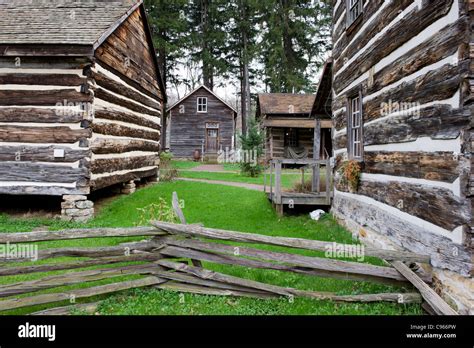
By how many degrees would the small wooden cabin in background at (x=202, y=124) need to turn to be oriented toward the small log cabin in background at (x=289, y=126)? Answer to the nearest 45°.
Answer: approximately 45° to its left

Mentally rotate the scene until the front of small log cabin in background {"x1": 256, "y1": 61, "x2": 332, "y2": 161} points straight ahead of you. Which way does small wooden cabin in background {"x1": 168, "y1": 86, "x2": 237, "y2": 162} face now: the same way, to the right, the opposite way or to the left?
the same way

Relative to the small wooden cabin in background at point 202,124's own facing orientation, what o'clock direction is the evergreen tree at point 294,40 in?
The evergreen tree is roughly at 9 o'clock from the small wooden cabin in background.

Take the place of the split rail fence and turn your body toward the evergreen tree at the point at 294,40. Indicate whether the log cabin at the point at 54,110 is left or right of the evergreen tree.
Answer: left

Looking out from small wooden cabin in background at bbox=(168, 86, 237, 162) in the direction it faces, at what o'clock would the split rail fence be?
The split rail fence is roughly at 12 o'clock from the small wooden cabin in background.

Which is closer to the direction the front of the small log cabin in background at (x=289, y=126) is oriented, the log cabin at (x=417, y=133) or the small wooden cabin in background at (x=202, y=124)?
the log cabin

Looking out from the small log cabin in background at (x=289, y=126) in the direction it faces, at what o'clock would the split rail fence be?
The split rail fence is roughly at 12 o'clock from the small log cabin in background.

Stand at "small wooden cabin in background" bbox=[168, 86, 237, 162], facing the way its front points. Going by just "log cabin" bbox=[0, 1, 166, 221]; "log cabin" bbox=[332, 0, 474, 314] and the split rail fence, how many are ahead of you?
3

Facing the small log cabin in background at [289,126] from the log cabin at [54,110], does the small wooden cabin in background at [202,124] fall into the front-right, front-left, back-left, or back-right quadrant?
front-left

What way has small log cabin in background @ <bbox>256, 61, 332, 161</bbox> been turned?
toward the camera

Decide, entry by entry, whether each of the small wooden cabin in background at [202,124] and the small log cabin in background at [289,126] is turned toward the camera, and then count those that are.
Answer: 2

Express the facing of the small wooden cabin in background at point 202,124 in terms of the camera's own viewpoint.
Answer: facing the viewer
